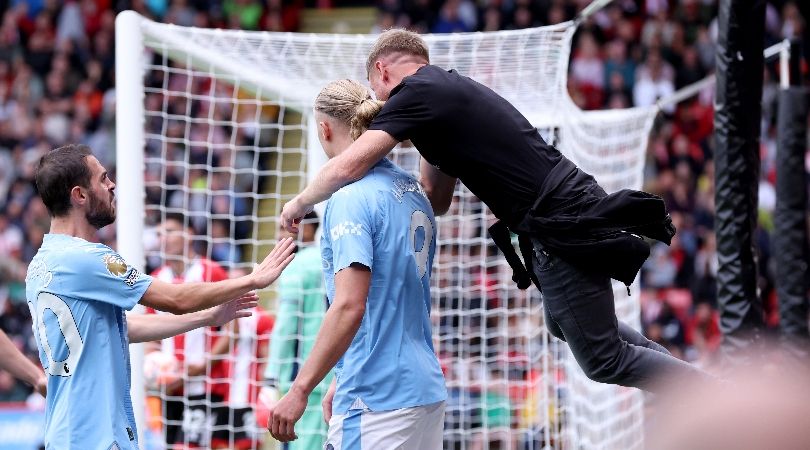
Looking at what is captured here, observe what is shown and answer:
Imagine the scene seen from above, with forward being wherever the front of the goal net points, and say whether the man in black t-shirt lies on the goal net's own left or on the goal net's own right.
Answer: on the goal net's own left

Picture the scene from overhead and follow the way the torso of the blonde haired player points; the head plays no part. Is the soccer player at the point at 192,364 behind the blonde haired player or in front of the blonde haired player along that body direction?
in front

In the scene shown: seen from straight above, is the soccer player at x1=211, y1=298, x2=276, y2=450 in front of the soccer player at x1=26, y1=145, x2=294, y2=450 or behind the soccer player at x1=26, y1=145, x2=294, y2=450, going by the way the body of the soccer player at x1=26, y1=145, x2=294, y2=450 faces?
in front

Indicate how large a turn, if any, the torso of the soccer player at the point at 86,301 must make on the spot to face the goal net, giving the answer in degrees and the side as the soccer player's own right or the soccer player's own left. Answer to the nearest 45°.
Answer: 0° — they already face it

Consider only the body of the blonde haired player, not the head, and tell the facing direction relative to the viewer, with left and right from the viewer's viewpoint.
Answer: facing away from the viewer and to the left of the viewer

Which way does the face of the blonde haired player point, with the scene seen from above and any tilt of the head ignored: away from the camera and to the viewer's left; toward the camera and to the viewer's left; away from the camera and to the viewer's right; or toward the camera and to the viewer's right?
away from the camera and to the viewer's left

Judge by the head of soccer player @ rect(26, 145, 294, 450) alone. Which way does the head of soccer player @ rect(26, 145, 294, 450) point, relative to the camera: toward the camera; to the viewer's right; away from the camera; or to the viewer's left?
to the viewer's right

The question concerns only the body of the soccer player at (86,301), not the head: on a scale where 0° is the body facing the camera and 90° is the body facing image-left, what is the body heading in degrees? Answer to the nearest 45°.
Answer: approximately 225°

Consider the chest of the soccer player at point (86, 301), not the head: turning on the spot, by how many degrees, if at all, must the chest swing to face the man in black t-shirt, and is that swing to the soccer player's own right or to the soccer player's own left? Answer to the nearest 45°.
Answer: approximately 45° to the soccer player's own right
